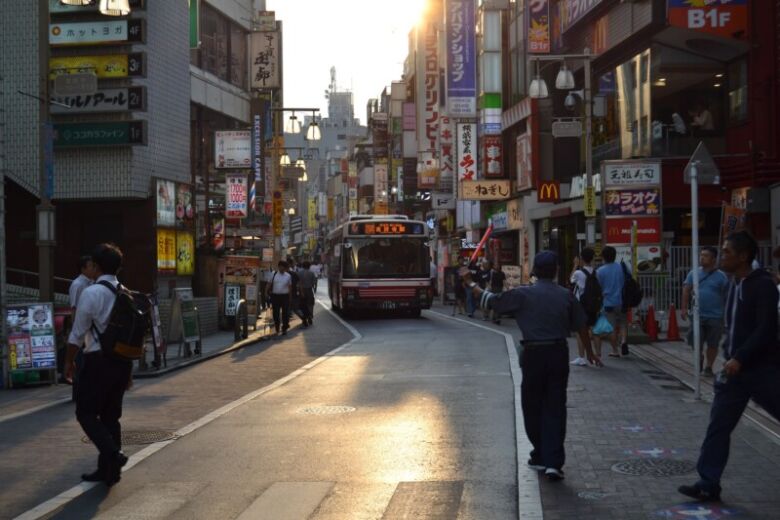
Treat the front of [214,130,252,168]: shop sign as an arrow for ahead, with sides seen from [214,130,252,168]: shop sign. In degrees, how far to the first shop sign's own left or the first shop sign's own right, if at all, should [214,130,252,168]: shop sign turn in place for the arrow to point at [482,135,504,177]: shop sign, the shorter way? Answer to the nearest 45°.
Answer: approximately 135° to the first shop sign's own left

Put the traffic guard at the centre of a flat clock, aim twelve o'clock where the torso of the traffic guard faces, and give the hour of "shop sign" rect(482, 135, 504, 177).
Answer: The shop sign is roughly at 12 o'clock from the traffic guard.

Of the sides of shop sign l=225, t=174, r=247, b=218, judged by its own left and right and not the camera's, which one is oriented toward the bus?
left

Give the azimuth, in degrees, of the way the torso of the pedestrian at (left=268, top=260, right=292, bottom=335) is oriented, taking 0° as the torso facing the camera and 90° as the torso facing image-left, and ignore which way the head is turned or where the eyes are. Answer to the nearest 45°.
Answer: approximately 0°

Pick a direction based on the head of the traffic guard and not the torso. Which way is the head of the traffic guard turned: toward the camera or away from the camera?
away from the camera

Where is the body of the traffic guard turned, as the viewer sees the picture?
away from the camera

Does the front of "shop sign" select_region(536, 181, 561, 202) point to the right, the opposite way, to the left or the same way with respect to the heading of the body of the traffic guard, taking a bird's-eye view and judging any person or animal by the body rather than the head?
the opposite way

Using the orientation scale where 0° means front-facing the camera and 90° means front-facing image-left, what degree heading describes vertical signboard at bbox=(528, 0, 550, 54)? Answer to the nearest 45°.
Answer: approximately 0°
